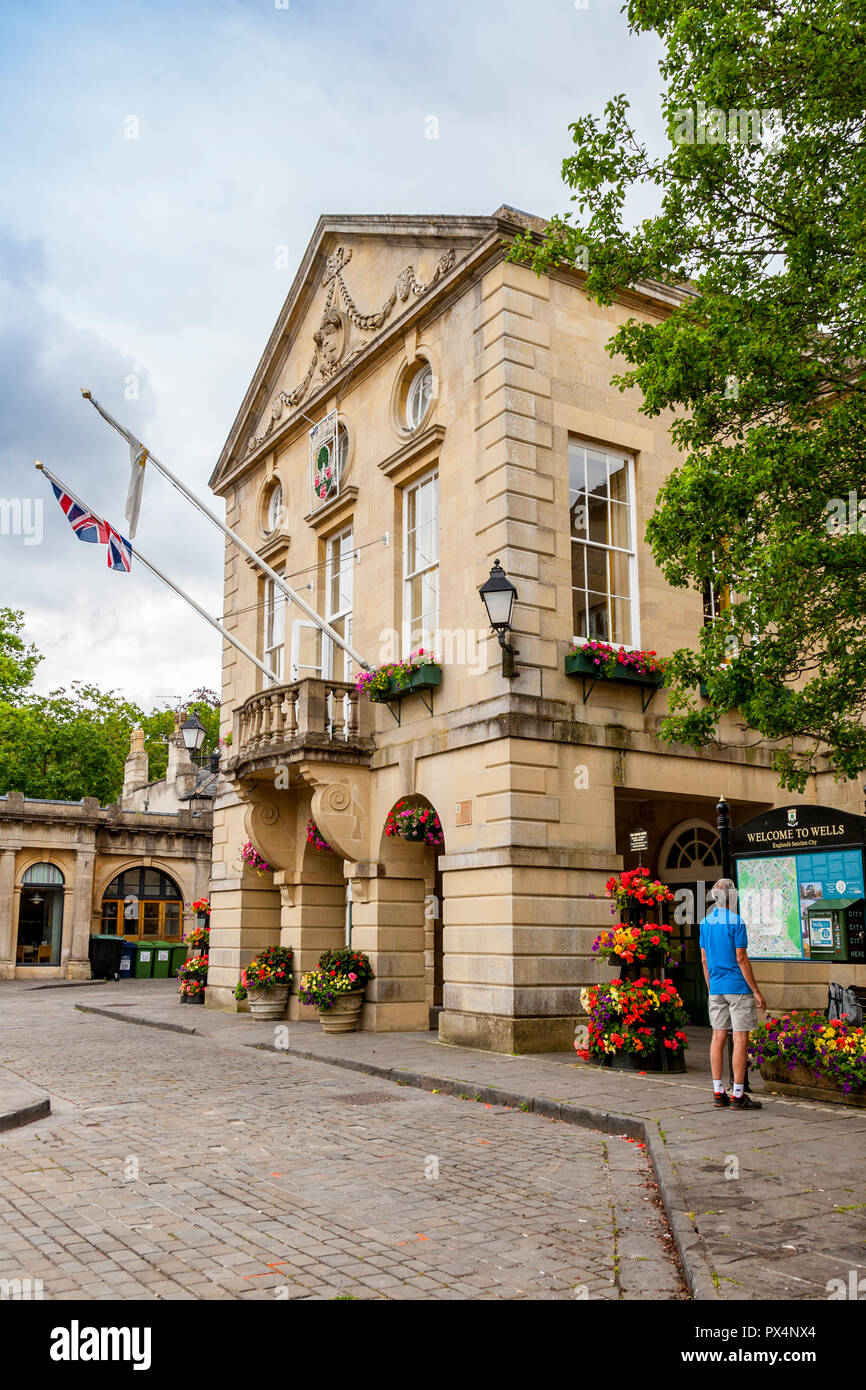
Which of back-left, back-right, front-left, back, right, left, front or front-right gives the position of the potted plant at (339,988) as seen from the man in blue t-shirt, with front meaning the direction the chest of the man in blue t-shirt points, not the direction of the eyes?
left

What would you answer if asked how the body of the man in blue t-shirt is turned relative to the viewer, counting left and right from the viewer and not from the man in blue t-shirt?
facing away from the viewer and to the right of the viewer

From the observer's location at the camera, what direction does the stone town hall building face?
facing the viewer and to the left of the viewer

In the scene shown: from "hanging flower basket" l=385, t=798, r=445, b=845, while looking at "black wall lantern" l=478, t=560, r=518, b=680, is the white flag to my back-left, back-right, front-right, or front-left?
back-right

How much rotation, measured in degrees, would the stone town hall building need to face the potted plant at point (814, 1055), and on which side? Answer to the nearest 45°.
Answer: approximately 90° to its left

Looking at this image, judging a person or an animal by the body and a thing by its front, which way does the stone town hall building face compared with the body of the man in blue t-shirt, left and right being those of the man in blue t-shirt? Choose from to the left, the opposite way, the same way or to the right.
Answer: the opposite way

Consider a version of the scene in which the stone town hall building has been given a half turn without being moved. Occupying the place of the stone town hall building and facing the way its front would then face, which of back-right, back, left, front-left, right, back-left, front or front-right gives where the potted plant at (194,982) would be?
left

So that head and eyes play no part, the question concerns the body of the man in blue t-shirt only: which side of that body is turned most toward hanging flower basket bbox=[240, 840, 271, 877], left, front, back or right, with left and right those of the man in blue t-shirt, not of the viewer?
left

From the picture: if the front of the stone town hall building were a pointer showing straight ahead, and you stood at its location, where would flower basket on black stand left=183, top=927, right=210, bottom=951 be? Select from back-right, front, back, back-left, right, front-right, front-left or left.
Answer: right

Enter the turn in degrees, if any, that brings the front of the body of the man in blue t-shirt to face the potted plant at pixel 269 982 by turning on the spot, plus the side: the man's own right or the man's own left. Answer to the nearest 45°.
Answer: approximately 90° to the man's own left
